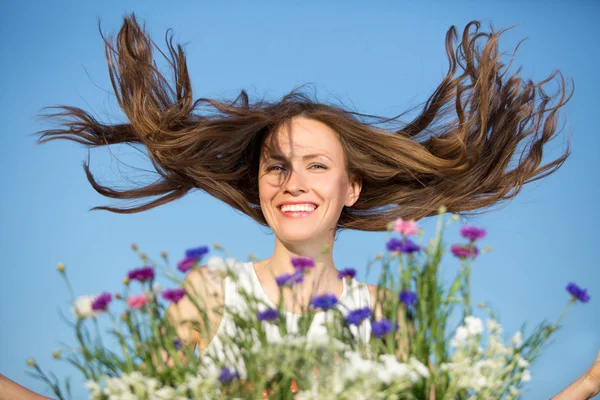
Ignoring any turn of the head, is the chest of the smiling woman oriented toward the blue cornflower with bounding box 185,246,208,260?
yes

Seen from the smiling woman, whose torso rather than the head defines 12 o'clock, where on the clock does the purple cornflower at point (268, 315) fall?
The purple cornflower is roughly at 12 o'clock from the smiling woman.

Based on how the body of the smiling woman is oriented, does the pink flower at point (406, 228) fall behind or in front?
in front

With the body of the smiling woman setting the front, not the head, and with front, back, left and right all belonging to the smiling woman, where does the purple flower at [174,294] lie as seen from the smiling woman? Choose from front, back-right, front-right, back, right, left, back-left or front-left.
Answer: front

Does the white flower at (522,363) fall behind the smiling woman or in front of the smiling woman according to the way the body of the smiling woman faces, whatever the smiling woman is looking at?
in front

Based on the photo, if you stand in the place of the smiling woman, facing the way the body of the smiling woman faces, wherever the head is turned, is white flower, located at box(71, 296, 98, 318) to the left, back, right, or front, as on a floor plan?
front

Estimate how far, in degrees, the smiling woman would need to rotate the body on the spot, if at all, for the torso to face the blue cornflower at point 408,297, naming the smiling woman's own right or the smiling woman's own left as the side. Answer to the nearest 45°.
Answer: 0° — they already face it

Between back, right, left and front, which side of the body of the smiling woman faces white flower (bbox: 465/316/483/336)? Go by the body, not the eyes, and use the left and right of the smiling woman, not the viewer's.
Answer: front

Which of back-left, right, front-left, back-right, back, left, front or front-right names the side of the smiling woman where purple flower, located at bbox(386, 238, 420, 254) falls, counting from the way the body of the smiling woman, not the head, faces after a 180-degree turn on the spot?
back

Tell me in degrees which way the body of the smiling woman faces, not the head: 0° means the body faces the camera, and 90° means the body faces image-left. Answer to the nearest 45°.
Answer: approximately 0°

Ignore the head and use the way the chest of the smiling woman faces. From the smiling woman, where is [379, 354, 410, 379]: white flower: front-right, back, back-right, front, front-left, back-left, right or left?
front
